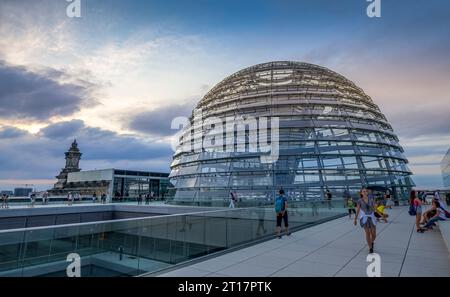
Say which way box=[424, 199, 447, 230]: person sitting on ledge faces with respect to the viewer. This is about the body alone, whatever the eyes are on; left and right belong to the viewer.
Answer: facing to the left of the viewer
